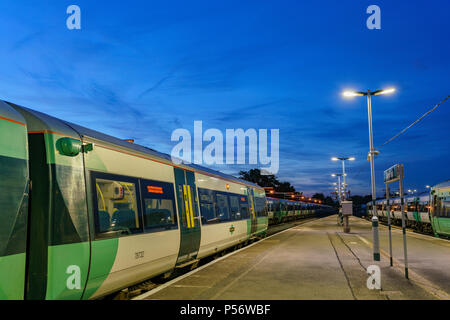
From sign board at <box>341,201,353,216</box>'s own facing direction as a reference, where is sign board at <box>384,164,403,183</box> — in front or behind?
in front

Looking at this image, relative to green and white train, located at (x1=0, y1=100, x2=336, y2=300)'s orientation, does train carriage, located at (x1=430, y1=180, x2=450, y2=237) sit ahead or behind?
behind

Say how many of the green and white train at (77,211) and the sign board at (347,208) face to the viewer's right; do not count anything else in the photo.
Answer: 0

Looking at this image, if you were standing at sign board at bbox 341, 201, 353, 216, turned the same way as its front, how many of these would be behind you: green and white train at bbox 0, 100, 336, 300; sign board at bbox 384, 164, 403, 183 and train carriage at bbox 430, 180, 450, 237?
0

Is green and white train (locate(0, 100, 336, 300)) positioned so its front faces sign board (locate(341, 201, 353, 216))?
no

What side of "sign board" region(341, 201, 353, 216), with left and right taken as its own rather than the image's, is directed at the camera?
front

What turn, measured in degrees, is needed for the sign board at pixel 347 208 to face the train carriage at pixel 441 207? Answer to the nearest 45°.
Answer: approximately 45° to its left

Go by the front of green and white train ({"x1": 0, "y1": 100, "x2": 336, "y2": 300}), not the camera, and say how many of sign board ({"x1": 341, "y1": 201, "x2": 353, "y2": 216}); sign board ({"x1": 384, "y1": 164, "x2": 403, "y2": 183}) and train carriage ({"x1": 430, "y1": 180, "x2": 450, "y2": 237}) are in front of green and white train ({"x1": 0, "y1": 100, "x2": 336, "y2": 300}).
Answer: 0

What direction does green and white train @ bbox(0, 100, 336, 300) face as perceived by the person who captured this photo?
facing the viewer and to the left of the viewer
